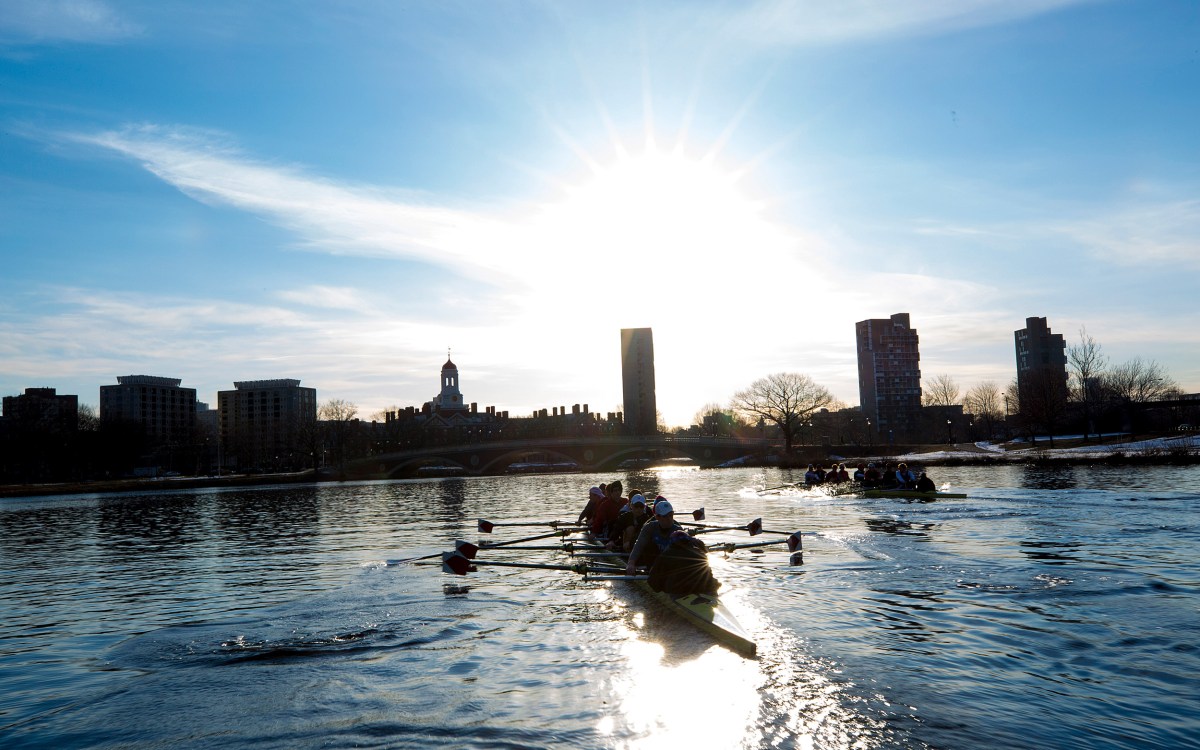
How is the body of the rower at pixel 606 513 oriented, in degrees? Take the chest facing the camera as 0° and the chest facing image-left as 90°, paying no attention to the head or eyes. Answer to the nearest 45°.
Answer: approximately 315°

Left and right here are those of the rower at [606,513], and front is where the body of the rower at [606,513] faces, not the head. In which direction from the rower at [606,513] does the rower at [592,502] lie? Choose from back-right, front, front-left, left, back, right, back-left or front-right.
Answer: back-left

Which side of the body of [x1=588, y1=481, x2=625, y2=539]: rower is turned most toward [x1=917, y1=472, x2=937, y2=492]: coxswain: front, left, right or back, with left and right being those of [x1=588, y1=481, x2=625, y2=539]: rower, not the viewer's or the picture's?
left

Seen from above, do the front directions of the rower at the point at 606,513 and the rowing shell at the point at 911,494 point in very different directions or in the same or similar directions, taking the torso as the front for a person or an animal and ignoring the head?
very different directions

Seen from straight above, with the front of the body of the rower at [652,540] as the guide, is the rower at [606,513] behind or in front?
behind

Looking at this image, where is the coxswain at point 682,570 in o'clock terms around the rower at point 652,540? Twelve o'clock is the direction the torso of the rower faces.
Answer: The coxswain is roughly at 1 o'clock from the rower.

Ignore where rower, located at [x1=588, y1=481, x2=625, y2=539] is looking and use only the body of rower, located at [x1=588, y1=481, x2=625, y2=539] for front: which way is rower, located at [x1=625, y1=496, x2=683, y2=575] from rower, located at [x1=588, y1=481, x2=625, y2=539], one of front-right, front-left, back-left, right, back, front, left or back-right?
front-right

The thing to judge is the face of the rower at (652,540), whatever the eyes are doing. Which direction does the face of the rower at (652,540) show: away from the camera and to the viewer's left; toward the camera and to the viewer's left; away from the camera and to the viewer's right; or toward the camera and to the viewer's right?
toward the camera and to the viewer's right
